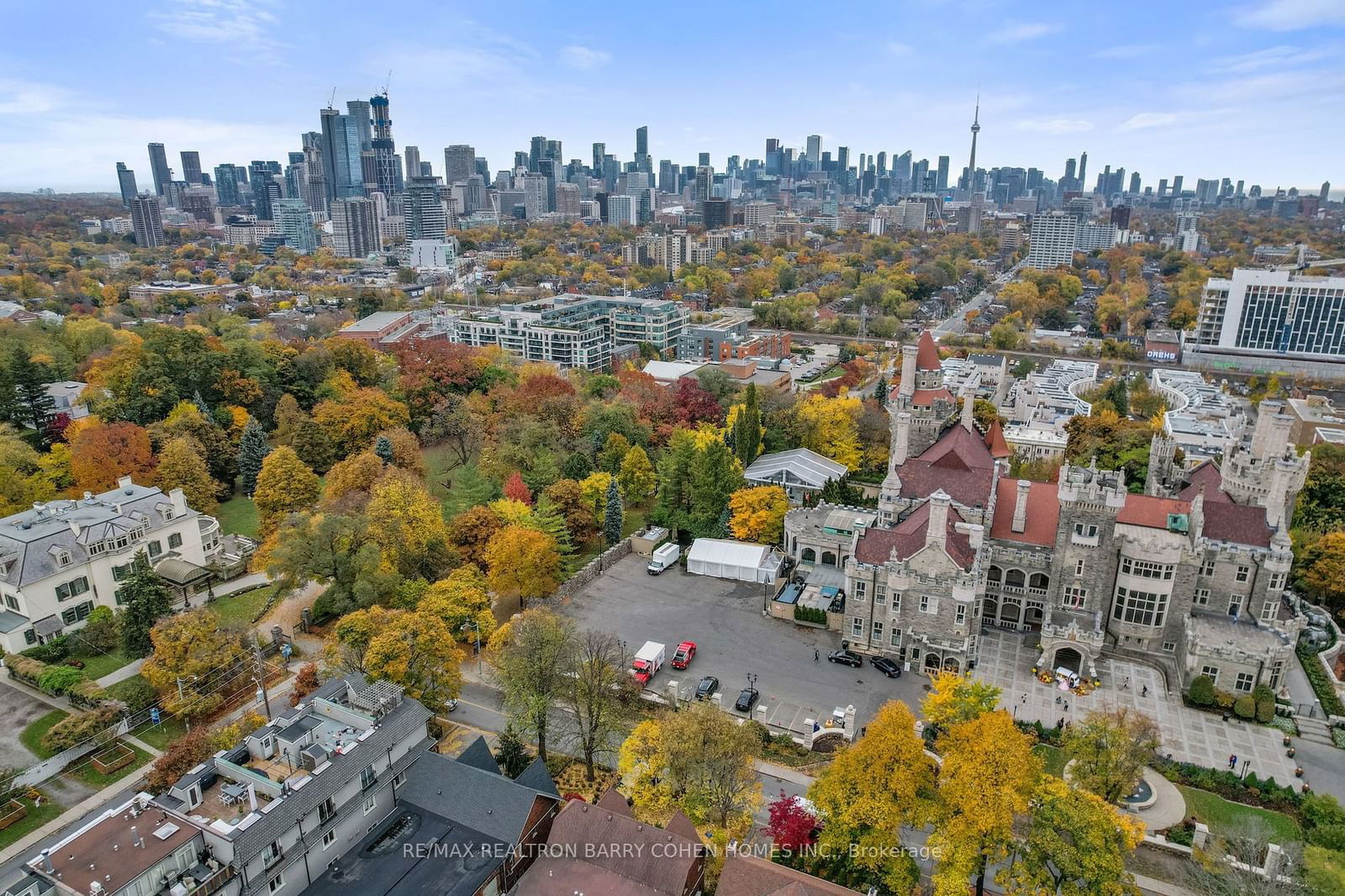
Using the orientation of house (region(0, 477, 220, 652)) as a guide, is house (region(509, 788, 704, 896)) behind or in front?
in front

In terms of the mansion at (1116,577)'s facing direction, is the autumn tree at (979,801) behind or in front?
in front

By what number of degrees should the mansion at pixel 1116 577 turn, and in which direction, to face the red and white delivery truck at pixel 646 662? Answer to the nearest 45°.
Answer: approximately 45° to its right

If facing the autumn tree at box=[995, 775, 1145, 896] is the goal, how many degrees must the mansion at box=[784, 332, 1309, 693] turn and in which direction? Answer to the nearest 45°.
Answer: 0° — it already faces it

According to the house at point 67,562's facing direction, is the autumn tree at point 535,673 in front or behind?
in front

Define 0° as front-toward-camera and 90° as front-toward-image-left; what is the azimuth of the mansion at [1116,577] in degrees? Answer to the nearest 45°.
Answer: approximately 0°

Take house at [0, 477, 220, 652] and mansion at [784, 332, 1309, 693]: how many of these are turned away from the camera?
0

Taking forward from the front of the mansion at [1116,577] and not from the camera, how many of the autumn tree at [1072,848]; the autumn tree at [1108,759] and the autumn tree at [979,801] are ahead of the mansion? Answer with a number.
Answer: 3

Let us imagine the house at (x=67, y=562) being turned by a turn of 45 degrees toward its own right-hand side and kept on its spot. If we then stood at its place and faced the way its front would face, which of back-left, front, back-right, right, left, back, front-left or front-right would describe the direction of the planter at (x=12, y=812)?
front
